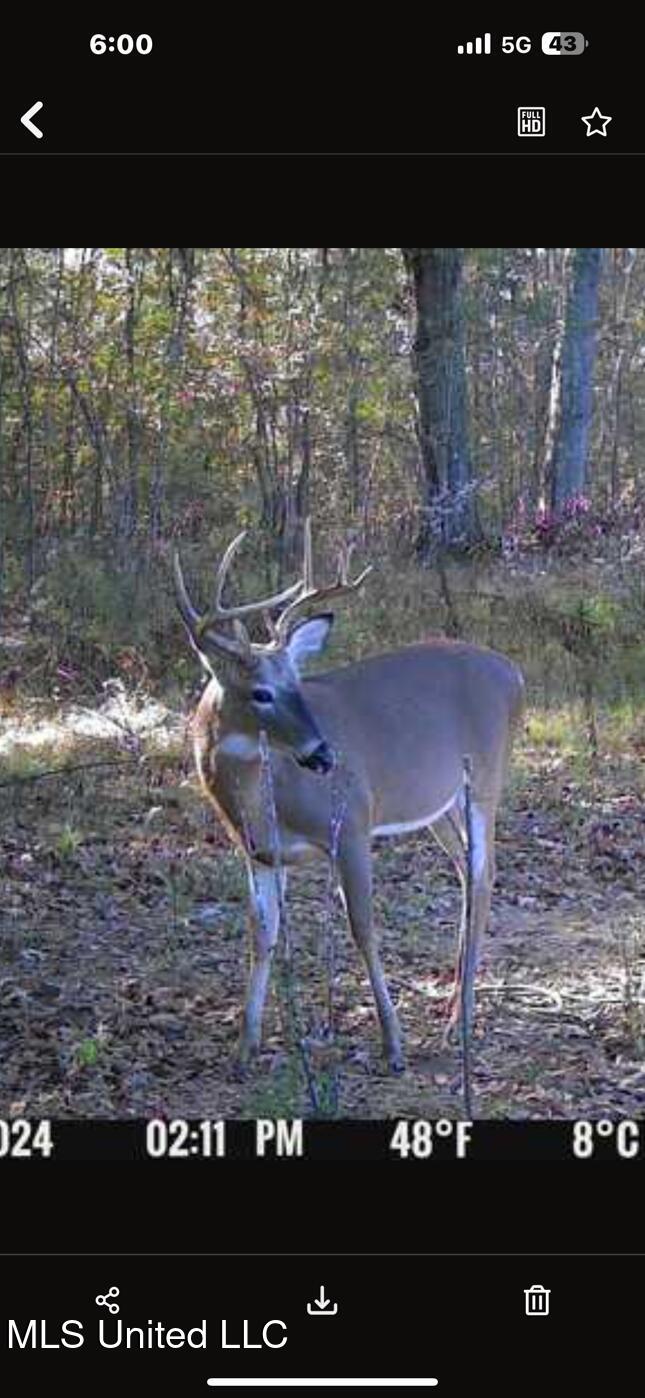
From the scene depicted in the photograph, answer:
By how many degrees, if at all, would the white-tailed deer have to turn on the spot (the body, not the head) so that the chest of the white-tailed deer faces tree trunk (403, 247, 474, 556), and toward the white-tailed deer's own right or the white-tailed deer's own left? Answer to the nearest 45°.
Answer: approximately 135° to the white-tailed deer's own right
